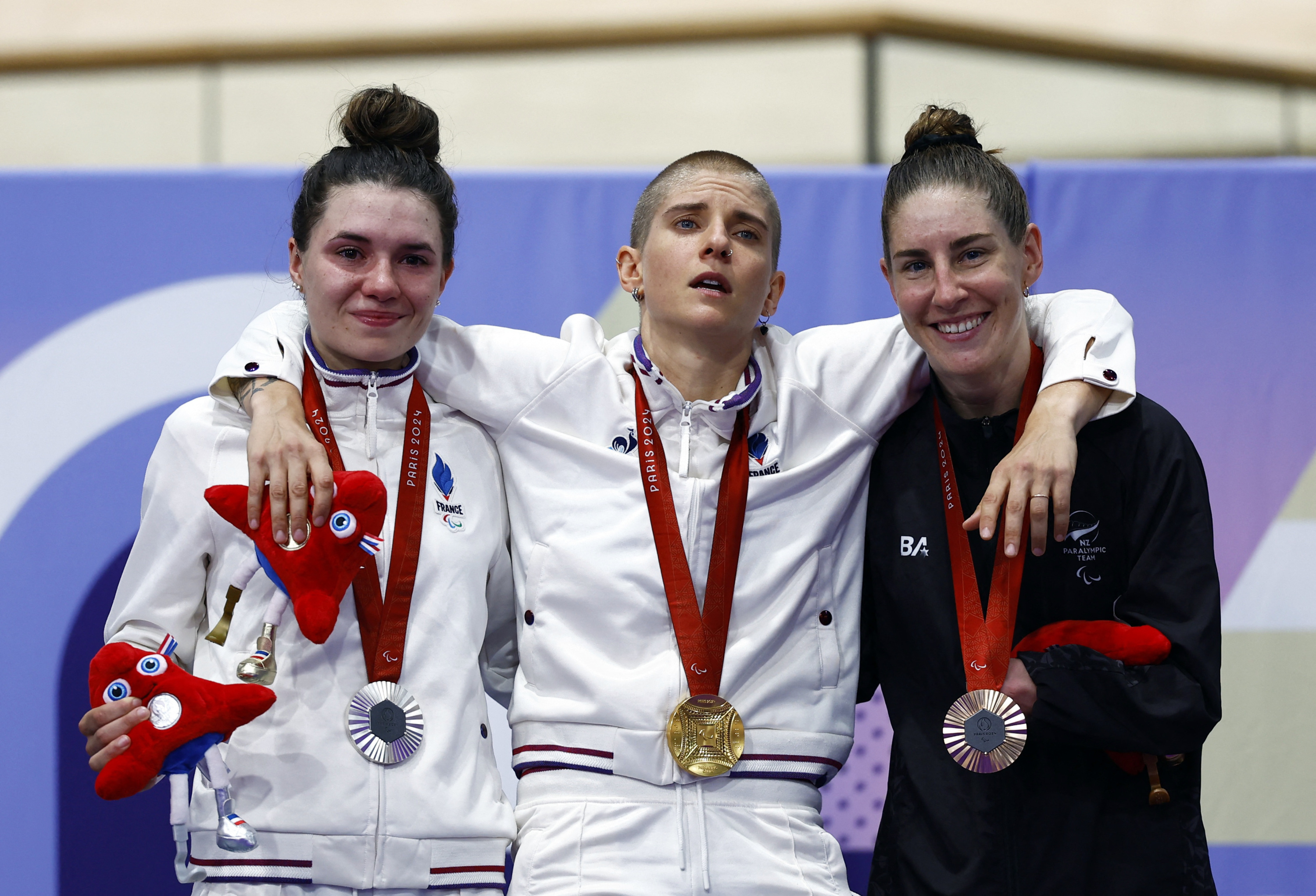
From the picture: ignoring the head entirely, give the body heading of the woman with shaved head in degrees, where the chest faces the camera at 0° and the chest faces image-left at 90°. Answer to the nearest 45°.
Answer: approximately 0°

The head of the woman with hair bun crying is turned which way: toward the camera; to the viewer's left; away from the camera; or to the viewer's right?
toward the camera

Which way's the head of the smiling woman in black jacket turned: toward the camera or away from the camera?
toward the camera
